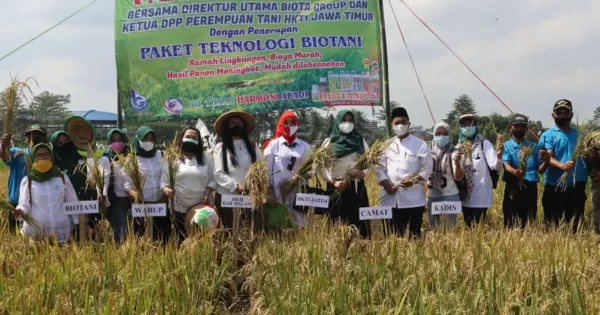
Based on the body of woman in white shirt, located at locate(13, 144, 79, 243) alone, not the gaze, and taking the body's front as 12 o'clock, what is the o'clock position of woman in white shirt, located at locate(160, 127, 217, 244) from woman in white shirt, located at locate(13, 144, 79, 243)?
woman in white shirt, located at locate(160, 127, 217, 244) is roughly at 9 o'clock from woman in white shirt, located at locate(13, 144, 79, 243).

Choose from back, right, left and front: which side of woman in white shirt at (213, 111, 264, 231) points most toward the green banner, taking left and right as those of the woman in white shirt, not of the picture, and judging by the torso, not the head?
back

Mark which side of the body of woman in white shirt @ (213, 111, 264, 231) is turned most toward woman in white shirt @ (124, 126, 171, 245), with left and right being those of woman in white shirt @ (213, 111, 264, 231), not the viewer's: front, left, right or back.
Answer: right

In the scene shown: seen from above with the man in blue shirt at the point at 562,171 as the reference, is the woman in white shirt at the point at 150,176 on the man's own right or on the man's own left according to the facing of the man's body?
on the man's own right

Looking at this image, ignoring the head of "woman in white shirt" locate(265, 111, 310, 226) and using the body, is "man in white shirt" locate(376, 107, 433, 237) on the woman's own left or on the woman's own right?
on the woman's own left

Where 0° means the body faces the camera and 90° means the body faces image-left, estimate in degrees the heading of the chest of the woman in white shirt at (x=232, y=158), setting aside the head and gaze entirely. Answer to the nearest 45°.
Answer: approximately 0°

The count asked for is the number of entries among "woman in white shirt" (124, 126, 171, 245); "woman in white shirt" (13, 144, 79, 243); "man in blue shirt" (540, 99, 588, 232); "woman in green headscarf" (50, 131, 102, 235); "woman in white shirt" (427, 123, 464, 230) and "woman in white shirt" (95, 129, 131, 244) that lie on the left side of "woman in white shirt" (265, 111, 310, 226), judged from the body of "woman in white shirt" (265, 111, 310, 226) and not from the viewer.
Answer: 2
